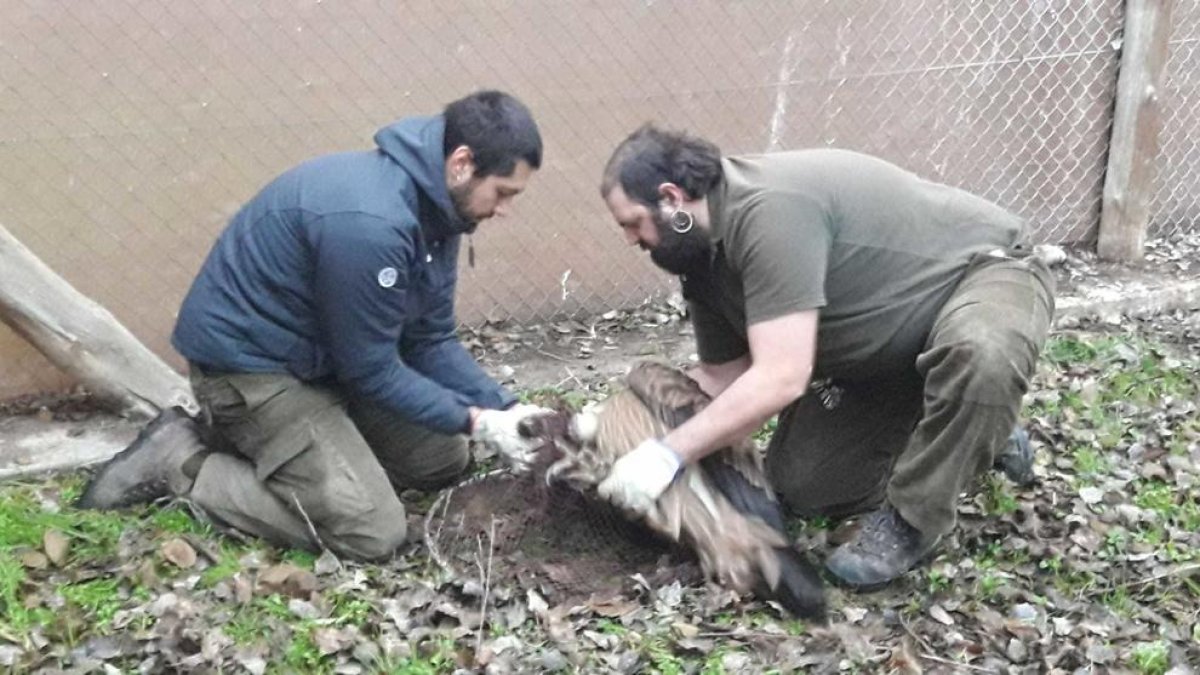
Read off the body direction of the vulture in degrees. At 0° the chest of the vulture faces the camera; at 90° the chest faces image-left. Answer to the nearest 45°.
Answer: approximately 90°

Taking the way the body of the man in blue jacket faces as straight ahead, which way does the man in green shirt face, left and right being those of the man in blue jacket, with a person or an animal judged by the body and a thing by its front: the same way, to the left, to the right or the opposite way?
the opposite way

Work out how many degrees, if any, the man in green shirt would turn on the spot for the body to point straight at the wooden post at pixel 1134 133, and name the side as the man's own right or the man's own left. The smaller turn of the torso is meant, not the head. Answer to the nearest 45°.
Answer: approximately 135° to the man's own right

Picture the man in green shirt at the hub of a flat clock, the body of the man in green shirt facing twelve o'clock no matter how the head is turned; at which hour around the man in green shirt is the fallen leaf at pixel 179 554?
The fallen leaf is roughly at 12 o'clock from the man in green shirt.

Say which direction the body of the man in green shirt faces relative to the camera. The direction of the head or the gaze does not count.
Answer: to the viewer's left

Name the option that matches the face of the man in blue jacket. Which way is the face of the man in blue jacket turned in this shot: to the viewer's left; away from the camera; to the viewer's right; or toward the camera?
to the viewer's right

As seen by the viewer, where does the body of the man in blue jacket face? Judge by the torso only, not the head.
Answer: to the viewer's right

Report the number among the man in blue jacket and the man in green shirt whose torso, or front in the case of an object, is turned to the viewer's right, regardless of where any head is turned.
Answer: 1

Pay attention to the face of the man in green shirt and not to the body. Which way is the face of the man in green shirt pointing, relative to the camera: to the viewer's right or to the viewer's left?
to the viewer's left

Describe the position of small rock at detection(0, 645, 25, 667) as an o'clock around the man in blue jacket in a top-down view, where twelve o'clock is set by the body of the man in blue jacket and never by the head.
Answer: The small rock is roughly at 5 o'clock from the man in blue jacket.
